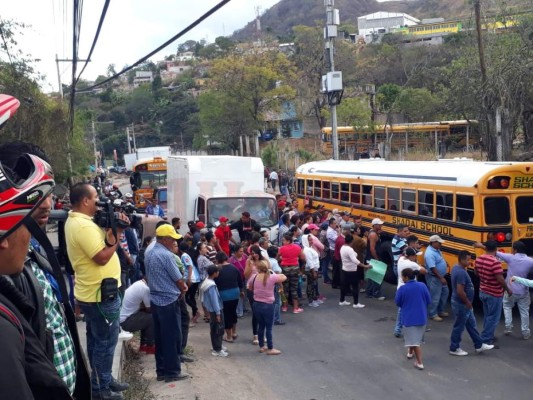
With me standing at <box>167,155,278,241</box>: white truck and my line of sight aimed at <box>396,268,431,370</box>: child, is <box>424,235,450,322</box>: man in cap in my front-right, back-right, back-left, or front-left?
front-left

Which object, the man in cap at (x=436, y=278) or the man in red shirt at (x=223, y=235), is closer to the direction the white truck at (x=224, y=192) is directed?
the man in red shirt

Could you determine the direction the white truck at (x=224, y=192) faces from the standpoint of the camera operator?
facing the viewer

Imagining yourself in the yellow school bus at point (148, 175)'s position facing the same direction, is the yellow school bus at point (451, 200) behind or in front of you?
in front

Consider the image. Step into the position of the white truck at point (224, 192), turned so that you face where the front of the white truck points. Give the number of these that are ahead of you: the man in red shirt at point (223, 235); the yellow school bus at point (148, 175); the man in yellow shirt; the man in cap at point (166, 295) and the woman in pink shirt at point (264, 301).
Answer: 4

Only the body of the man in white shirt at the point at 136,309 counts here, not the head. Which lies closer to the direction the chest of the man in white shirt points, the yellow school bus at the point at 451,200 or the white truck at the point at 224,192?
the yellow school bus

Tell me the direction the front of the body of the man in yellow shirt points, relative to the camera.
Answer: to the viewer's right

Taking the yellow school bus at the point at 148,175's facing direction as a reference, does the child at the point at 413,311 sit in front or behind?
in front
